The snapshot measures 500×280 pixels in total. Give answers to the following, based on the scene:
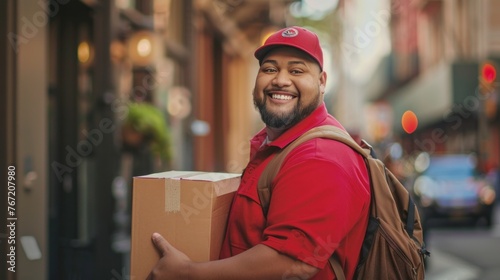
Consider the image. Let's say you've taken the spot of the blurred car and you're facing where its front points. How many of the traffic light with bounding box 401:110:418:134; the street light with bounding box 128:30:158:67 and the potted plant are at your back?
1

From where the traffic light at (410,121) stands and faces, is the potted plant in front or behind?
in front

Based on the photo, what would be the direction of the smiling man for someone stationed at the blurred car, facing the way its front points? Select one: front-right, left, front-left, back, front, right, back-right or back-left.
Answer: front

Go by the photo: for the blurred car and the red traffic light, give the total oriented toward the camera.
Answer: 2

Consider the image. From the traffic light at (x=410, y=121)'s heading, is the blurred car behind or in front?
in front

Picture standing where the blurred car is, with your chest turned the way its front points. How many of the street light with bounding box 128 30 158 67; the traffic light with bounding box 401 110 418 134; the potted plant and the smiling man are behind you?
1

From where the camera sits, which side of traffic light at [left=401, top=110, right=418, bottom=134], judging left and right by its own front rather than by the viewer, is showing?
front

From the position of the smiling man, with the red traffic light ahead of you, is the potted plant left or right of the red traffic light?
left

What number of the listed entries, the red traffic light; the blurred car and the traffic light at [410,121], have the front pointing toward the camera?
3

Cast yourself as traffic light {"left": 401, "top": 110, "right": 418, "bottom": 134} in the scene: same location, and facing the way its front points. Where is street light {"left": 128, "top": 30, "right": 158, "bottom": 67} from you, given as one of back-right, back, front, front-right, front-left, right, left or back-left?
front
